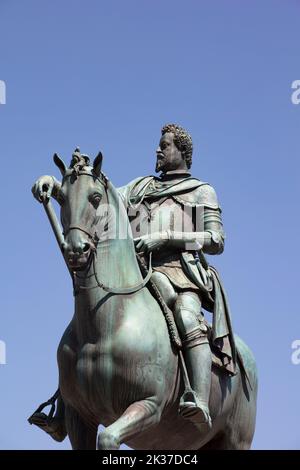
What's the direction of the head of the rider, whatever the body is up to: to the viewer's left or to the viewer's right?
to the viewer's left

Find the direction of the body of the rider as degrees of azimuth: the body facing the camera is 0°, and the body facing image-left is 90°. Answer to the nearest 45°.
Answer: approximately 45°

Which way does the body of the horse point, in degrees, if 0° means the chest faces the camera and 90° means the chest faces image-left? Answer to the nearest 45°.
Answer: approximately 45°
